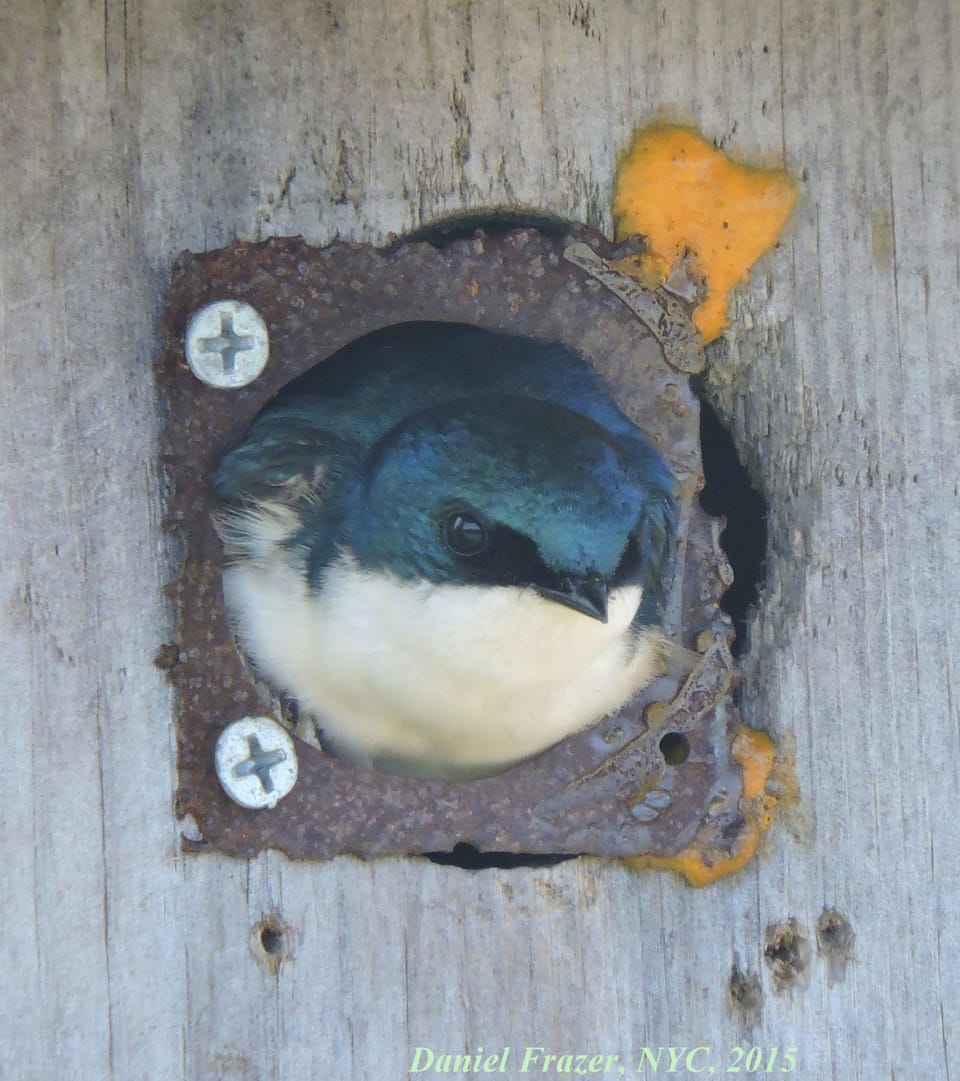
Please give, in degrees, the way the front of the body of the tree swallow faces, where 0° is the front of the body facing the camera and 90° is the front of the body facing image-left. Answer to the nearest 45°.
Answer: approximately 315°
